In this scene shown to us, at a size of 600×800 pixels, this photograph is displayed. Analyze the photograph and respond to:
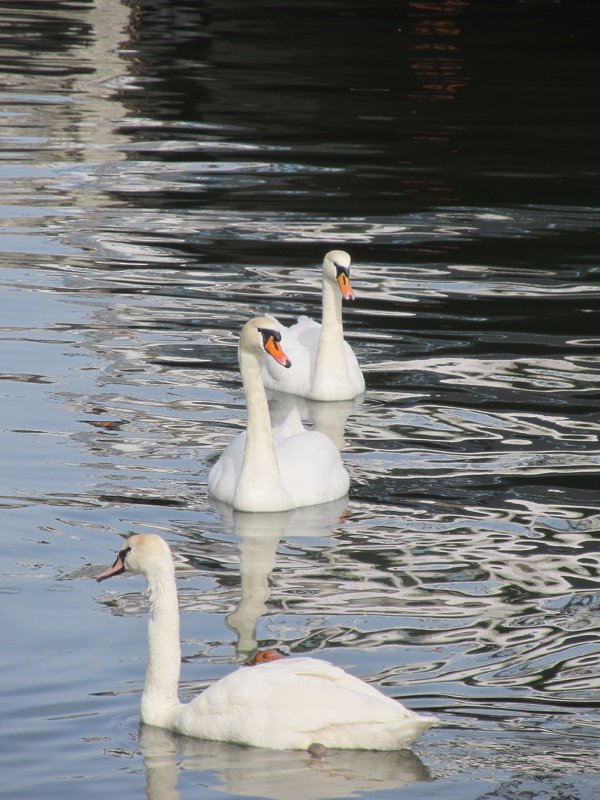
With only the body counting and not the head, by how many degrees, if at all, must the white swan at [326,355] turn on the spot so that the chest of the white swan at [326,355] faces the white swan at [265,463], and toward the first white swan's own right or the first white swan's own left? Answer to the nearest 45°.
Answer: approximately 45° to the first white swan's own right

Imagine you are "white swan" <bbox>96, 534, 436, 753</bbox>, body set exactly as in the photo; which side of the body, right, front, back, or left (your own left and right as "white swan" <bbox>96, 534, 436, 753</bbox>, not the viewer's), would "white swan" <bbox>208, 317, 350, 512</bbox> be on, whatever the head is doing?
right

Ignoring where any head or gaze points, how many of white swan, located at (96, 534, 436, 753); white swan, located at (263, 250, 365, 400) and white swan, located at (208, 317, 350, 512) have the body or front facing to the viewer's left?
1

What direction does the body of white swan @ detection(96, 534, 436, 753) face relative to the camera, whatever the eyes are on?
to the viewer's left

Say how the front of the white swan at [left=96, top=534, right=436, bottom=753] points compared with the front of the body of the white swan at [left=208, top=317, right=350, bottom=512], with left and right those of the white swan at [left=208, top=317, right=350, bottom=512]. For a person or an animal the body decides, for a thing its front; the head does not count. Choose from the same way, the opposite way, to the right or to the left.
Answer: to the right

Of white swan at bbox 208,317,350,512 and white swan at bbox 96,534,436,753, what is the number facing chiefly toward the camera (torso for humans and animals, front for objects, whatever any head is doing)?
1

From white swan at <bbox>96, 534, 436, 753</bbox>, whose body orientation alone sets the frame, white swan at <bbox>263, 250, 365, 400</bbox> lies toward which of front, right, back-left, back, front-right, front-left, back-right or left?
right

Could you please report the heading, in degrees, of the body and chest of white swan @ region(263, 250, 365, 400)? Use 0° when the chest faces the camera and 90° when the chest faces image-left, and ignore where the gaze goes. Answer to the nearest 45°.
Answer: approximately 315°

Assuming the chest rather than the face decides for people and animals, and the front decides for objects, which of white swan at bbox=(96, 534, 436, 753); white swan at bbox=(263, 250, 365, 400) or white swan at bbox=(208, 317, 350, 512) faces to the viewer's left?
white swan at bbox=(96, 534, 436, 753)

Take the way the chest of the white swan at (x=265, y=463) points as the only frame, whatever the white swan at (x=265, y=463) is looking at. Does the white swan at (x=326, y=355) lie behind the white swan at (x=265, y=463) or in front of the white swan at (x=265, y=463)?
behind

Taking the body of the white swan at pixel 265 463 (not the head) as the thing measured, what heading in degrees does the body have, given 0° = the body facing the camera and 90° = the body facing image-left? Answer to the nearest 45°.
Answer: approximately 0°

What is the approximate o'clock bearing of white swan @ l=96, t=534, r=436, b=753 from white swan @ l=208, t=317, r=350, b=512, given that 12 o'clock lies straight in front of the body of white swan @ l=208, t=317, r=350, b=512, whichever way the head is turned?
white swan @ l=96, t=534, r=436, b=753 is roughly at 12 o'clock from white swan @ l=208, t=317, r=350, b=512.
